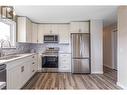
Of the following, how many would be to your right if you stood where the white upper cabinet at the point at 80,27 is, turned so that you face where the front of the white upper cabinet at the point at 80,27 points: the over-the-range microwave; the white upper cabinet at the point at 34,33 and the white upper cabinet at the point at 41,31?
3

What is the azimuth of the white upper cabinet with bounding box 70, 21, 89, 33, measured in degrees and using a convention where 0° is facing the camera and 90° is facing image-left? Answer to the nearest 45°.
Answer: approximately 0°

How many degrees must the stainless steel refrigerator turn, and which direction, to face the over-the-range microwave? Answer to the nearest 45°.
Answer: approximately 90° to its right

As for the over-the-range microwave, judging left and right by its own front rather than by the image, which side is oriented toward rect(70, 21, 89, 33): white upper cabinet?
left

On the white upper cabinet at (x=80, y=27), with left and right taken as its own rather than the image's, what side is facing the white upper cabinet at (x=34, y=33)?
right

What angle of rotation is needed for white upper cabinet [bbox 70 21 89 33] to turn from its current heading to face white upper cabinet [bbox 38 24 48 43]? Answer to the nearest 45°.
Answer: approximately 90° to its right

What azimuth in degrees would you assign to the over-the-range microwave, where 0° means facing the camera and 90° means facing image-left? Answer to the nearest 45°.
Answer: approximately 0°

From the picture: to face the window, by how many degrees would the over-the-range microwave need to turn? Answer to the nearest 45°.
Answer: approximately 45° to its right
